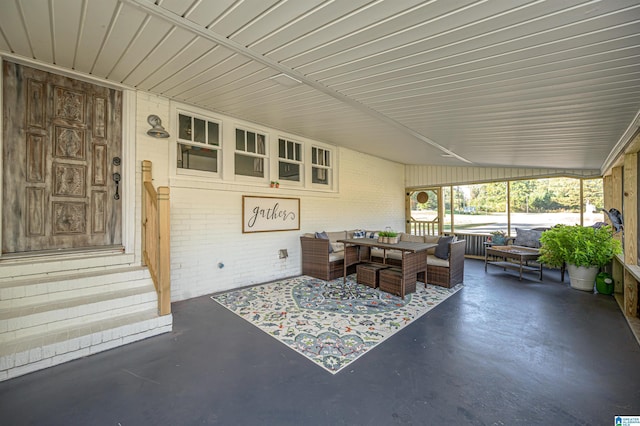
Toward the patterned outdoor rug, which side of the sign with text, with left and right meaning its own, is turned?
front

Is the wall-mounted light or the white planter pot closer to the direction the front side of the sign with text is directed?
the white planter pot

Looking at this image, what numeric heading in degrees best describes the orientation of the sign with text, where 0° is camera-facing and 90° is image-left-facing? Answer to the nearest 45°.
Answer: approximately 315°

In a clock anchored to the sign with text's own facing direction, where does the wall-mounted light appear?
The wall-mounted light is roughly at 3 o'clock from the sign with text.

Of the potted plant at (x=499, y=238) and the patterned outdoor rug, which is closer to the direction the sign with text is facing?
the patterned outdoor rug

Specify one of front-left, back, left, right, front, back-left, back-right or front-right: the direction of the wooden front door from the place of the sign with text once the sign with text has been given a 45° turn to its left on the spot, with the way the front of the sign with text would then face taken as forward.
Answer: back-right

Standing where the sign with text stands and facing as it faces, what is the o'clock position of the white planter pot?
The white planter pot is roughly at 11 o'clock from the sign with text.

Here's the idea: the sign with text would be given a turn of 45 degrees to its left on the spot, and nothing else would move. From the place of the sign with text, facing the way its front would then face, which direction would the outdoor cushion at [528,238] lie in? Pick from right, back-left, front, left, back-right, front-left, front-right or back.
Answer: front
